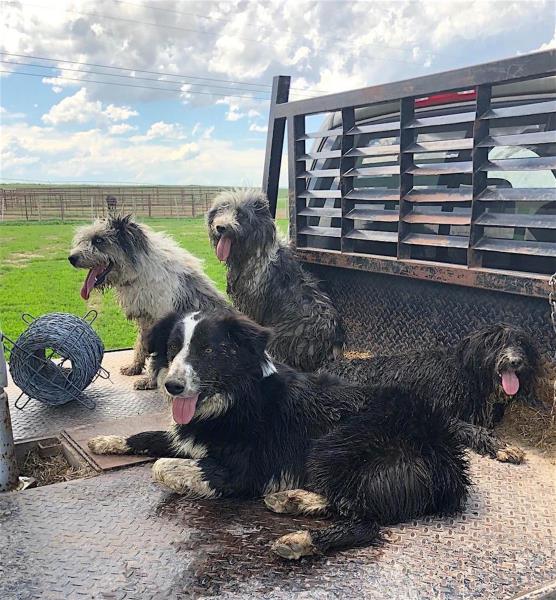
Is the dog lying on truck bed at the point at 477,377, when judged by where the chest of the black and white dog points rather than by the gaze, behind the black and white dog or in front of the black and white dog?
behind

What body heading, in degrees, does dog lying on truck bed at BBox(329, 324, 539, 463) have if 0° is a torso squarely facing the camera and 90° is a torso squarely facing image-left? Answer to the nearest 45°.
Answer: approximately 315°

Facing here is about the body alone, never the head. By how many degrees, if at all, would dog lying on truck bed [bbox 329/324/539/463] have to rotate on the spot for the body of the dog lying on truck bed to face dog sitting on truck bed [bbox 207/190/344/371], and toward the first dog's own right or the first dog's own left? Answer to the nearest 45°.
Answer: approximately 180°

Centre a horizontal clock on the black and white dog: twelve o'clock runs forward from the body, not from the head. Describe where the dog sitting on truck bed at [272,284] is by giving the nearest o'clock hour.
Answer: The dog sitting on truck bed is roughly at 3 o'clock from the black and white dog.

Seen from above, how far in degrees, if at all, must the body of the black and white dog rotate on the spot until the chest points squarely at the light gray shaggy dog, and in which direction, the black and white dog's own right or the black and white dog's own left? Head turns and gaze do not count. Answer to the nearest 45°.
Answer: approximately 45° to the black and white dog's own right

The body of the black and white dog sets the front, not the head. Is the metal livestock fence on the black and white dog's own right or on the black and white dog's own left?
on the black and white dog's own right

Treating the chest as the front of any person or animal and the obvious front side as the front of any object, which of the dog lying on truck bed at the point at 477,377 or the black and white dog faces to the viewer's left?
the black and white dog

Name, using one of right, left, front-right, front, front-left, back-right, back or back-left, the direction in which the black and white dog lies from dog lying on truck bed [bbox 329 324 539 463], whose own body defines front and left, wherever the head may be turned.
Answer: right

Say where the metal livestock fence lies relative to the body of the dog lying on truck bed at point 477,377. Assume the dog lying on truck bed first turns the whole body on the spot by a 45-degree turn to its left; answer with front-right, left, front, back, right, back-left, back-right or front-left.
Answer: back-left

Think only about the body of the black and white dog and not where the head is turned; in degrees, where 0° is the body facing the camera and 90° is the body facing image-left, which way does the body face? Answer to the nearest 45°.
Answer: approximately 90°

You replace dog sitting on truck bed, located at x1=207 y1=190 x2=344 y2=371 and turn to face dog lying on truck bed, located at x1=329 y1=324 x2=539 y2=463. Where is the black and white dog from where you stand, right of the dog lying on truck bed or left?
right

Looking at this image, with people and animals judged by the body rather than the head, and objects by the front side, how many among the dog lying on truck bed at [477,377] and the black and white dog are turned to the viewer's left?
1

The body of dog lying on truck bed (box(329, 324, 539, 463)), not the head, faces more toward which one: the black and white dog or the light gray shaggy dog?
the black and white dog
